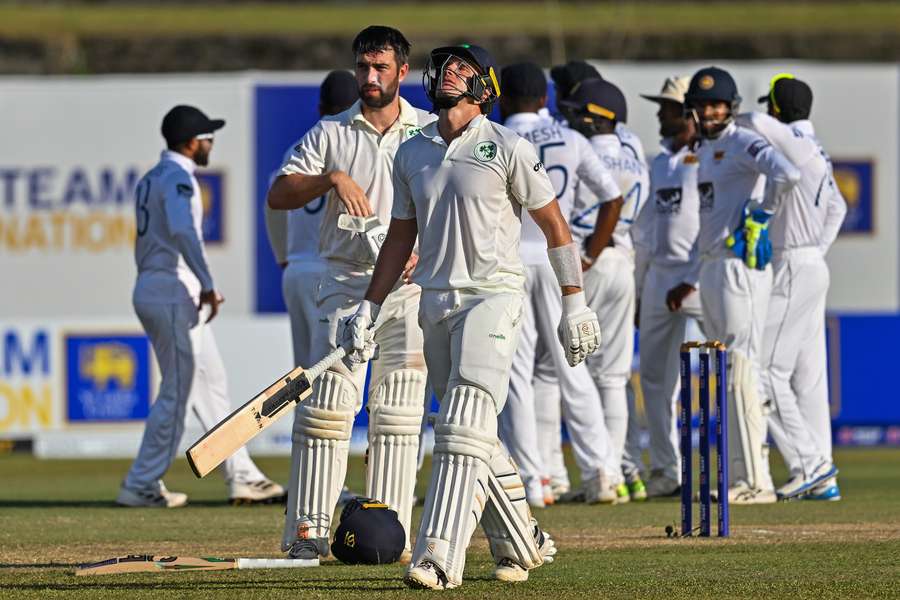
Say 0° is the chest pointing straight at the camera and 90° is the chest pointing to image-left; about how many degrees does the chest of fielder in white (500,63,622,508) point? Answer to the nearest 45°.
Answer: approximately 180°

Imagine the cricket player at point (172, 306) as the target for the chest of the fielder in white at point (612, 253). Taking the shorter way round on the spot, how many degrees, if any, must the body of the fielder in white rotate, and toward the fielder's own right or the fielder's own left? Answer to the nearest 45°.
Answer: approximately 45° to the fielder's own left

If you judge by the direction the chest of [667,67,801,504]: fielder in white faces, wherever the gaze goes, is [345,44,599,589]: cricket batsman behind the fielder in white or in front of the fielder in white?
in front

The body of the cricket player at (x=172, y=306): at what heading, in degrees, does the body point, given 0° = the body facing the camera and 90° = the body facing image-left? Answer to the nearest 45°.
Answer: approximately 270°

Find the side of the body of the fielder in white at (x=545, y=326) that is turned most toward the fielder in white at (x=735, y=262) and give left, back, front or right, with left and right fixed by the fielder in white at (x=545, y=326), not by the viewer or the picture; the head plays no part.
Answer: right

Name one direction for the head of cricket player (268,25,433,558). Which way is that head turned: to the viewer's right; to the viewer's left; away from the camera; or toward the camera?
toward the camera

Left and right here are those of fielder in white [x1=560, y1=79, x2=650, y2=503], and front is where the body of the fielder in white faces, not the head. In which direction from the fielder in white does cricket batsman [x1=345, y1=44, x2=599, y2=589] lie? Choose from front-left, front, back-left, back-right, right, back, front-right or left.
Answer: back-left

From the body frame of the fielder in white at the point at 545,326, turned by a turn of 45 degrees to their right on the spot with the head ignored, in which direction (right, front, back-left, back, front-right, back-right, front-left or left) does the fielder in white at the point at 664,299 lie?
front

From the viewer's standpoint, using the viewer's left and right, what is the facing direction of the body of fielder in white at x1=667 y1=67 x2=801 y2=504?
facing the viewer and to the left of the viewer

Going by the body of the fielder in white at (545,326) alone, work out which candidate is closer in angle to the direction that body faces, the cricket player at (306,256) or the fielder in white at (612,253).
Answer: the fielder in white

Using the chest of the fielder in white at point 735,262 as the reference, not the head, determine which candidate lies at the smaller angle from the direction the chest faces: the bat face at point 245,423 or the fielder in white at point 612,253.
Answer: the bat face

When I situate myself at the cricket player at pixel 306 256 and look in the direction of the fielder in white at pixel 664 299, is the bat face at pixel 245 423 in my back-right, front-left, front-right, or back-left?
back-right

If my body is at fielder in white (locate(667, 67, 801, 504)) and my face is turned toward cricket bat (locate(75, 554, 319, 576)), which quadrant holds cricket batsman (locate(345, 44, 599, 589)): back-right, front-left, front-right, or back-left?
front-left

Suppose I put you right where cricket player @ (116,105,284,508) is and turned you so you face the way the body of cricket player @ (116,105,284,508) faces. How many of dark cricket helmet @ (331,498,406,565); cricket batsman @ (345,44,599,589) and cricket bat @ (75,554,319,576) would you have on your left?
0

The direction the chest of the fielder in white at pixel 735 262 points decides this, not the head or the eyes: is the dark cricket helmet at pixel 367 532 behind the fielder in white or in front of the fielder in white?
in front

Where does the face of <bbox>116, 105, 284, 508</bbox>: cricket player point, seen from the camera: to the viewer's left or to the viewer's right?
to the viewer's right
